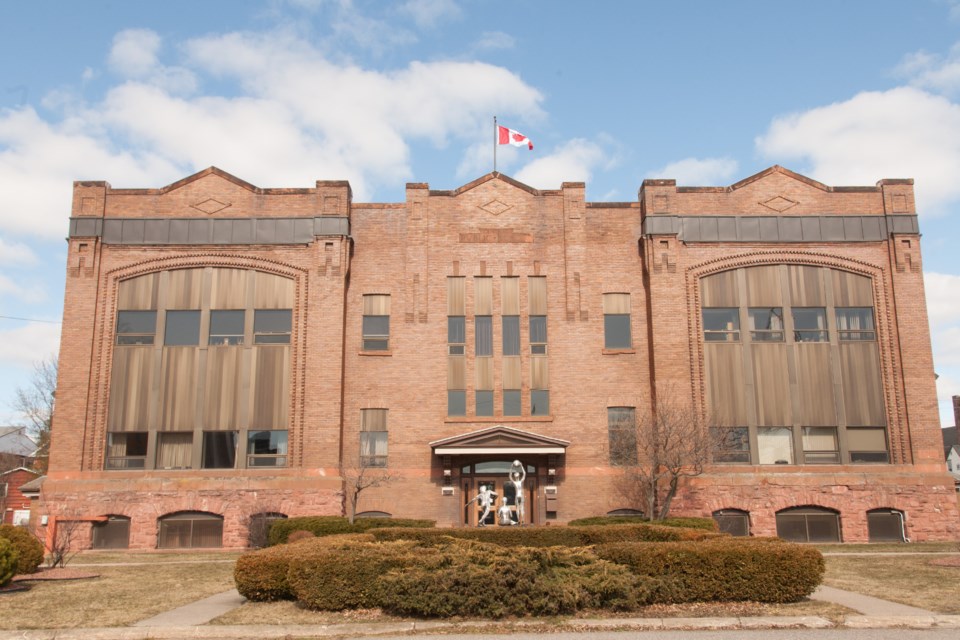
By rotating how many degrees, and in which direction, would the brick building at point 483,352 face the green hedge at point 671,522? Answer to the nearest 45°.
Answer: approximately 45° to its left

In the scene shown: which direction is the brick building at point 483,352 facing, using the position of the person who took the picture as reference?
facing the viewer

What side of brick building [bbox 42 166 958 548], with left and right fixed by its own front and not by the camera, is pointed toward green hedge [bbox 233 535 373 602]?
front

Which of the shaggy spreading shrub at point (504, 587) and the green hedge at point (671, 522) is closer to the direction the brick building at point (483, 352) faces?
the shaggy spreading shrub

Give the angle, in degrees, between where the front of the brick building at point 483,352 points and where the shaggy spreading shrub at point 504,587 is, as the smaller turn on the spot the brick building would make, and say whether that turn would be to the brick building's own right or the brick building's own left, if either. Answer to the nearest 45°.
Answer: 0° — it already faces it

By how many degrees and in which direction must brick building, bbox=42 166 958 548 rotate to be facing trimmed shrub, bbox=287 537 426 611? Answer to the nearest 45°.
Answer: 0° — it already faces it

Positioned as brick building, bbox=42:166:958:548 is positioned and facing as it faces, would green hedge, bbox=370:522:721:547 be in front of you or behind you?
in front

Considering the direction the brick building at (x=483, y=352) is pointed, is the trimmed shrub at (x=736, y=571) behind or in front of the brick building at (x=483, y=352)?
in front
